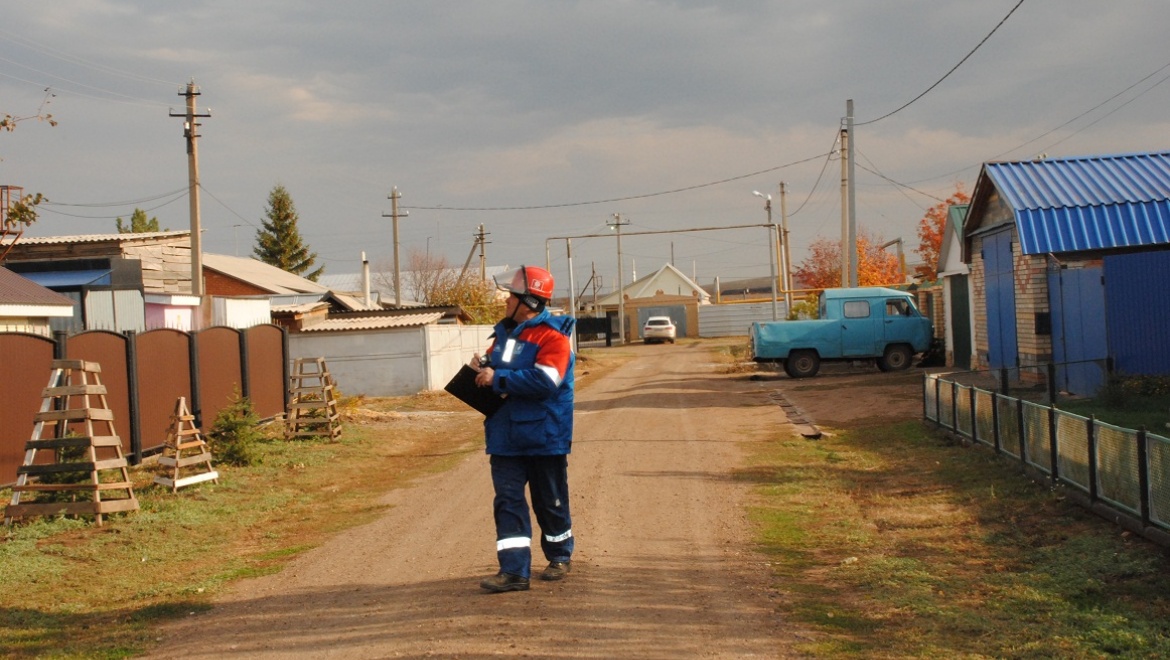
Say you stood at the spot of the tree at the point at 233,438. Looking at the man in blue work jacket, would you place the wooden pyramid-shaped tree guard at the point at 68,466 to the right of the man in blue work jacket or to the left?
right

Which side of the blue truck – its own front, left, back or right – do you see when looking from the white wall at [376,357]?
back

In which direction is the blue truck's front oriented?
to the viewer's right

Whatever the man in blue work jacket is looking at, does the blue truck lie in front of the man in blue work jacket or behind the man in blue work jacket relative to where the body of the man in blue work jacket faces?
behind

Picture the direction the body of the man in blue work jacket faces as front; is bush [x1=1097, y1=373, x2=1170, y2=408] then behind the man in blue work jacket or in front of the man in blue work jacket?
behind

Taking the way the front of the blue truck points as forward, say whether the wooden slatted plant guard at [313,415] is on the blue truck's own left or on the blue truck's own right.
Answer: on the blue truck's own right

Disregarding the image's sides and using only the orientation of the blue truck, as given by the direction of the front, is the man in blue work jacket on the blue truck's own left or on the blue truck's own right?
on the blue truck's own right

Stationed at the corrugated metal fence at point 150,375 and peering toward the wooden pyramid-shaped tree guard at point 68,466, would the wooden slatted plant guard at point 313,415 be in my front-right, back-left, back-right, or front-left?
back-left

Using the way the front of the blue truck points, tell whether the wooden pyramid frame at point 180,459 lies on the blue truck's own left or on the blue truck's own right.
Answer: on the blue truck's own right

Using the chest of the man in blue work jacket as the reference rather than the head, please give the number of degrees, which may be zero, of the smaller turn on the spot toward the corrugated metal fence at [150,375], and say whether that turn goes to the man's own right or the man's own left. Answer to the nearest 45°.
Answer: approximately 90° to the man's own right

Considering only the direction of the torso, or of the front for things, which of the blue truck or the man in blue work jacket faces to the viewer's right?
the blue truck

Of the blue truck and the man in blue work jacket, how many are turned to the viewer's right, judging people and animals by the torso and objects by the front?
1

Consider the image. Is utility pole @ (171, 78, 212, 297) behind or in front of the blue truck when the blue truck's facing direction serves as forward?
behind

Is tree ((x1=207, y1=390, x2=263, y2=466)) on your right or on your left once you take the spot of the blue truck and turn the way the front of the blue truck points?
on your right
